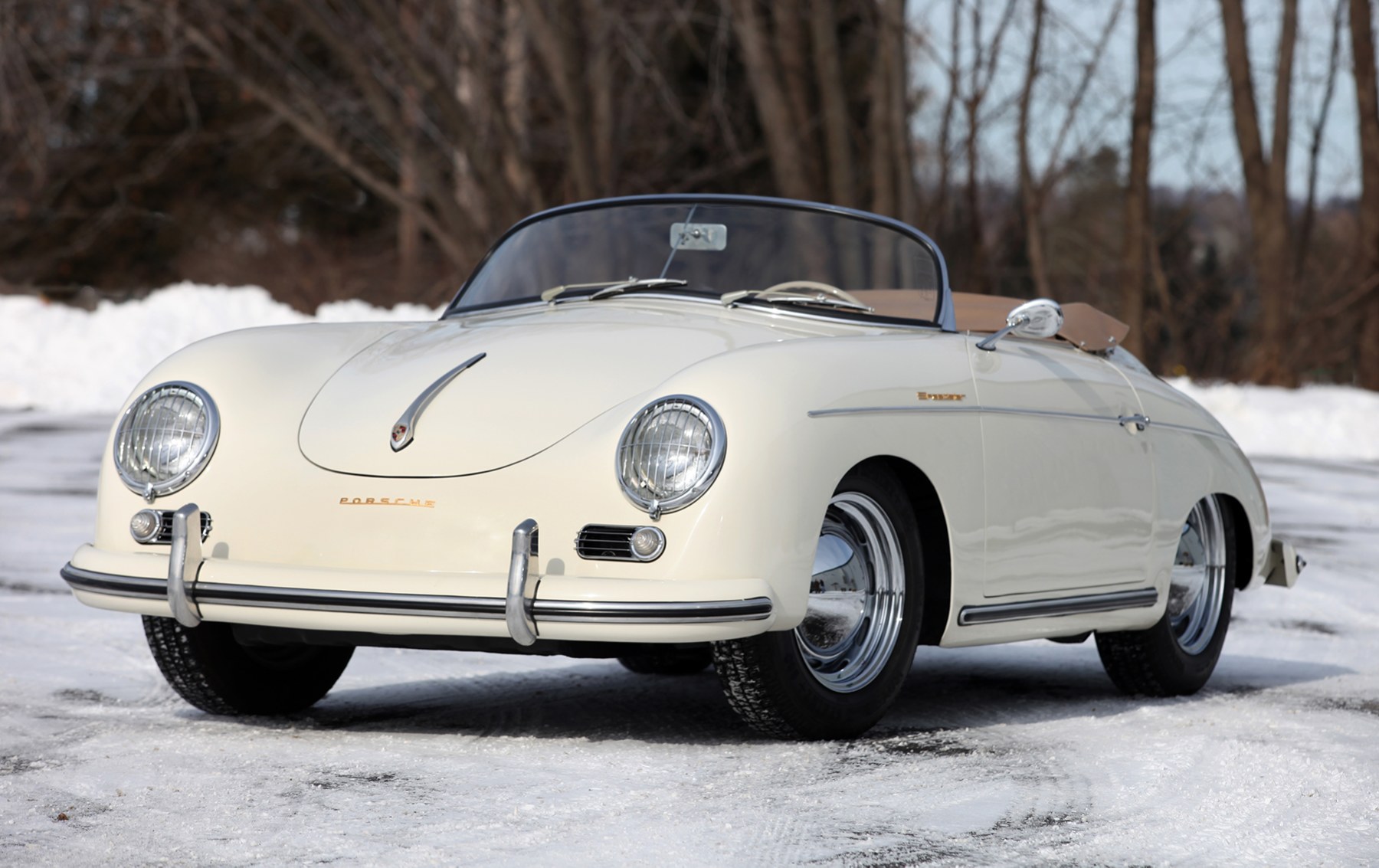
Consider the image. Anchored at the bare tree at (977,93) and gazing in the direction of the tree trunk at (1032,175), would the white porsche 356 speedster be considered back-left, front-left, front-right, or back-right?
back-right

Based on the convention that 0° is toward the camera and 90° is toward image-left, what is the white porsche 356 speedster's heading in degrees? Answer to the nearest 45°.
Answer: approximately 45°

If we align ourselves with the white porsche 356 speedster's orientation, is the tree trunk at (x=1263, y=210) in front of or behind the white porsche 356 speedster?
behind

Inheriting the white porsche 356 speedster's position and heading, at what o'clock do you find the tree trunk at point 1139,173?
The tree trunk is roughly at 5 o'clock from the white porsche 356 speedster.

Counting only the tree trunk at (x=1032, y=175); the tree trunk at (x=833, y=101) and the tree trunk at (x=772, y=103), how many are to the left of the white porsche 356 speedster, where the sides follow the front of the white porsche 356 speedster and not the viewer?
0

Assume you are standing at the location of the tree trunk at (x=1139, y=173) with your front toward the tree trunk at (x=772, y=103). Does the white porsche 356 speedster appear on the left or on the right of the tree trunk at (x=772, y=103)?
left

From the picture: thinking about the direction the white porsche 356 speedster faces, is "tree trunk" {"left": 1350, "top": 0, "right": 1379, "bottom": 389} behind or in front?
behind

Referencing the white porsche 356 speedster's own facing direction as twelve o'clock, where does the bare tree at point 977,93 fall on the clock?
The bare tree is roughly at 5 o'clock from the white porsche 356 speedster.

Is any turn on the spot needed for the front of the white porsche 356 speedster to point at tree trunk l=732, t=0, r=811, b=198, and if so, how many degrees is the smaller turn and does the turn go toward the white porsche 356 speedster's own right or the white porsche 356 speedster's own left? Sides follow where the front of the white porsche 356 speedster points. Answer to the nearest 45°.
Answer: approximately 135° to the white porsche 356 speedster's own right

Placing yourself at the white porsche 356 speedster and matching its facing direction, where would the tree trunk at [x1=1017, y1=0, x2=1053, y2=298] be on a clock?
The tree trunk is roughly at 5 o'clock from the white porsche 356 speedster.

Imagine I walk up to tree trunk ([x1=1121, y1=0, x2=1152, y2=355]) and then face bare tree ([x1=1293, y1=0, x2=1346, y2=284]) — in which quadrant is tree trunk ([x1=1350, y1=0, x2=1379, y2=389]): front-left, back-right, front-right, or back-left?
front-right
